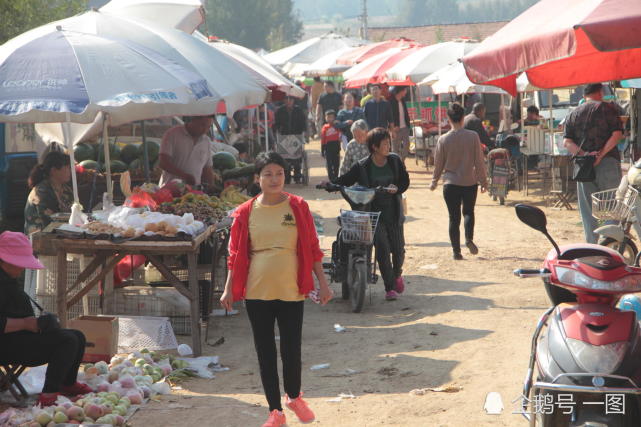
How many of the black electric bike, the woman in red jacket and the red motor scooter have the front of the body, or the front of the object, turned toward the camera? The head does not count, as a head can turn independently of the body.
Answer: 3

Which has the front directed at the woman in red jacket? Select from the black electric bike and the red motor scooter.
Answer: the black electric bike

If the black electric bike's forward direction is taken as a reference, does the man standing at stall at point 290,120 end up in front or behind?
behind

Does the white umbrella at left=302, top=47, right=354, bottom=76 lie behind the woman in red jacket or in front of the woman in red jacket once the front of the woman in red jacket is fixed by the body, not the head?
behind

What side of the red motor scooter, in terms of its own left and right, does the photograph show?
front

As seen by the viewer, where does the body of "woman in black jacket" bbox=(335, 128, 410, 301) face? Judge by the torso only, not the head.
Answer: toward the camera

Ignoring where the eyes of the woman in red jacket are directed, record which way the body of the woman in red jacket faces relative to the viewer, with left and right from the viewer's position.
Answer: facing the viewer

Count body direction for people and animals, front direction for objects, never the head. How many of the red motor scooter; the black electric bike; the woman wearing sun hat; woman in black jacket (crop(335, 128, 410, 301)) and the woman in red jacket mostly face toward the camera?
4

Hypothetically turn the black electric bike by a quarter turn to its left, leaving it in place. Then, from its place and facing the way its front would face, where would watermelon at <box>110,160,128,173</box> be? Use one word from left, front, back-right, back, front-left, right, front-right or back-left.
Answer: back-left

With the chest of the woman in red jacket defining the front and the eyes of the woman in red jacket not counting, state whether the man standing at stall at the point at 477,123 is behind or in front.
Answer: behind

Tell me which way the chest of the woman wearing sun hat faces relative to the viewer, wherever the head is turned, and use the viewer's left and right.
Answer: facing to the right of the viewer

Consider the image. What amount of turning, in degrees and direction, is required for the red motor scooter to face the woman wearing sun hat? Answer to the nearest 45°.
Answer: approximately 90° to its right

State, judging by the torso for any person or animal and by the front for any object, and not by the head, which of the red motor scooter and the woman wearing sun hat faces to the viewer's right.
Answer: the woman wearing sun hat

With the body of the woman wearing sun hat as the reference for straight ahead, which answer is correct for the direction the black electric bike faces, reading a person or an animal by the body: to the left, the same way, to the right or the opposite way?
to the right
